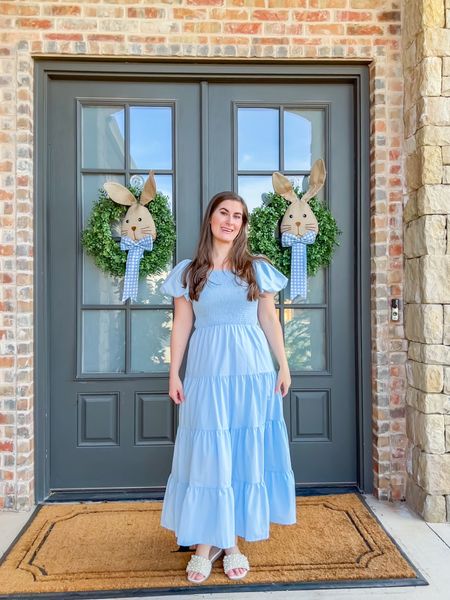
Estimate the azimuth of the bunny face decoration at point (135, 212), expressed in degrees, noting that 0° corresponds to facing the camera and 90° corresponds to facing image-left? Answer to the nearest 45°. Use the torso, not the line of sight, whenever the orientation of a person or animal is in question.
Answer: approximately 0°

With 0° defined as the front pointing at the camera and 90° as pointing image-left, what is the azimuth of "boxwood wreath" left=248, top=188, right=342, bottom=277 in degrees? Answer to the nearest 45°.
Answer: approximately 0°
